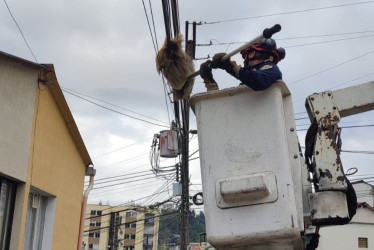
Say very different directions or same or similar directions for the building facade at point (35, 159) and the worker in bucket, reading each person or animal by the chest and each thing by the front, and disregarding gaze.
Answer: very different directions

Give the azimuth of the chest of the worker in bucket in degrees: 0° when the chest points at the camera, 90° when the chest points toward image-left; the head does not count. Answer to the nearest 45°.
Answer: approximately 90°

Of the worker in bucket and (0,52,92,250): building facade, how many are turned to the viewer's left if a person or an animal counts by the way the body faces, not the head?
1

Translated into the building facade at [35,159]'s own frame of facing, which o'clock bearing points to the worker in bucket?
The worker in bucket is roughly at 1 o'clock from the building facade.

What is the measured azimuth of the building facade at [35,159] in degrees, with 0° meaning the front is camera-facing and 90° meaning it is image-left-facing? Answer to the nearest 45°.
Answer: approximately 315°

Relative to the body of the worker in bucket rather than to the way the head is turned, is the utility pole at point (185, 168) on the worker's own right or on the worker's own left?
on the worker's own right
